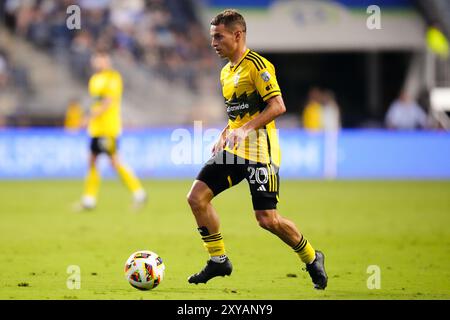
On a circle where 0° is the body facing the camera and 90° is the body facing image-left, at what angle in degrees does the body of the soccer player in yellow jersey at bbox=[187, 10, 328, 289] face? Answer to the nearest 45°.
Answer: approximately 45°

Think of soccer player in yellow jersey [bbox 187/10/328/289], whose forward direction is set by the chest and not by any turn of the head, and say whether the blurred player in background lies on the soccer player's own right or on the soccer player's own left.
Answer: on the soccer player's own right
